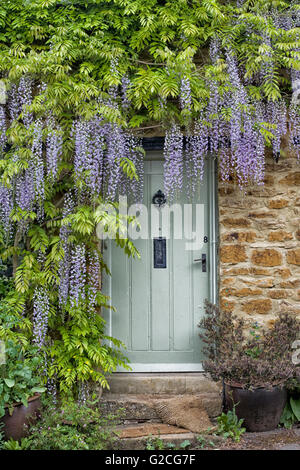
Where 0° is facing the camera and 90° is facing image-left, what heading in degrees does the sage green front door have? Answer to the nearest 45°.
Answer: approximately 0°

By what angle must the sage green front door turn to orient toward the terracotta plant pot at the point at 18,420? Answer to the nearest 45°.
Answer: approximately 45° to its right

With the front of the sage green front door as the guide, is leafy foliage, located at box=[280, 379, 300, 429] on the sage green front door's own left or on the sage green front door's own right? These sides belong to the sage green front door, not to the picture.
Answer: on the sage green front door's own left

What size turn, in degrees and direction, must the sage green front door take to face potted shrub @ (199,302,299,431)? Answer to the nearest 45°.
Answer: approximately 45° to its left

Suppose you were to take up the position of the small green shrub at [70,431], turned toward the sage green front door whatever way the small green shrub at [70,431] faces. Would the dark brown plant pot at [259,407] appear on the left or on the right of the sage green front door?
right
